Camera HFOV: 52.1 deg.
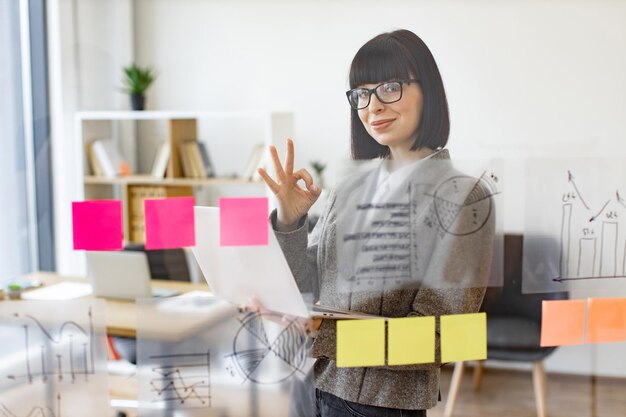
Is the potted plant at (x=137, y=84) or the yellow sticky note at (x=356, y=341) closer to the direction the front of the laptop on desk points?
the potted plant

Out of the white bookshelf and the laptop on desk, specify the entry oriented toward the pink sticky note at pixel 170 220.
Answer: the white bookshelf

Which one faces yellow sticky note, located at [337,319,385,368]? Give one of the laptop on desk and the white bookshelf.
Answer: the white bookshelf

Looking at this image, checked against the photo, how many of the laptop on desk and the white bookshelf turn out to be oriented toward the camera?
1

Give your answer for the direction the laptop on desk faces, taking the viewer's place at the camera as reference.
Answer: facing away from the viewer and to the right of the viewer

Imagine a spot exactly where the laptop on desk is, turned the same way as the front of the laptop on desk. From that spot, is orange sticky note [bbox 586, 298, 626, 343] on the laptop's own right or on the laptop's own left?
on the laptop's own right

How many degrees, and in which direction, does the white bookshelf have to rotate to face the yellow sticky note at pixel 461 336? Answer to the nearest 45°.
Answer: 0° — it already faces it

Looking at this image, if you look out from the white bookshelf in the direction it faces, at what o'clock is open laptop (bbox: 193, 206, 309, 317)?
The open laptop is roughly at 12 o'clock from the white bookshelf.

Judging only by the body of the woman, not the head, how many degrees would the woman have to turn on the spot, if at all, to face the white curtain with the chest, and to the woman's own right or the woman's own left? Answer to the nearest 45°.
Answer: approximately 90° to the woman's own right

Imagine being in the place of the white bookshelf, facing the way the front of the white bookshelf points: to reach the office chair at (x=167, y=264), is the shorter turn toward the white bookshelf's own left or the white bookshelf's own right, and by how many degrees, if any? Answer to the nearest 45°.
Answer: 0° — it already faces it
